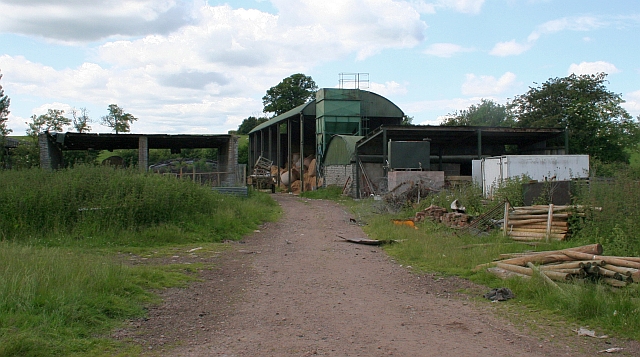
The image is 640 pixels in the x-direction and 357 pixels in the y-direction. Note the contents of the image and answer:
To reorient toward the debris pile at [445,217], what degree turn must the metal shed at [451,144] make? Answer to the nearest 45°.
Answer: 0° — it already faces it

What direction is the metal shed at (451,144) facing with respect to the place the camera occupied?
facing the viewer

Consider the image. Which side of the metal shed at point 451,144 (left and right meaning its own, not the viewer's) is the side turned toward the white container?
front

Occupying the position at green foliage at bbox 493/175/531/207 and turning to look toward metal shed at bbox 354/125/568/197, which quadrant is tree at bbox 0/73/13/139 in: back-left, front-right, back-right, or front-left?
front-left

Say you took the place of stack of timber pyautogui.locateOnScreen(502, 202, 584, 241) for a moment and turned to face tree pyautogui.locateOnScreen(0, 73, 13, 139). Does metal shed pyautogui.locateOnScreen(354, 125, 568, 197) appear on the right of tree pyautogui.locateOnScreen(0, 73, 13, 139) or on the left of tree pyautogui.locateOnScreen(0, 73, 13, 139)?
right

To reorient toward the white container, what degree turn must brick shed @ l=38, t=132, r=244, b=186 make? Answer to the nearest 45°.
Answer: approximately 45° to its left

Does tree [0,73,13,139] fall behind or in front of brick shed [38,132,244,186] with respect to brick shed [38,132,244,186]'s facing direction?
behind

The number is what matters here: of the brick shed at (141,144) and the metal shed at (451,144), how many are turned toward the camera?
2

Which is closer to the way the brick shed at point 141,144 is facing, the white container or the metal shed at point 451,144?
the white container

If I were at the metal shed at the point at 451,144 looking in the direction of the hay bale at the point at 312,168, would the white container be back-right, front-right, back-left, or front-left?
back-left

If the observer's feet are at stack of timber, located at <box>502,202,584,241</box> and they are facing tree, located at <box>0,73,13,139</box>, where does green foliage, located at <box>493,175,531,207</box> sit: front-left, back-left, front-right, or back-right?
front-right

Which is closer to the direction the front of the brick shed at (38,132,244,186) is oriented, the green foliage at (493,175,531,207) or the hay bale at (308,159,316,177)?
the green foliage

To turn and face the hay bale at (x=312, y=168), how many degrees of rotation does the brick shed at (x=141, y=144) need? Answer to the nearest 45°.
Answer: approximately 135° to its left

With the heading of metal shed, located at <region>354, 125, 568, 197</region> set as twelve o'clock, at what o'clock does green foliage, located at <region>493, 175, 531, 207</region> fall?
The green foliage is roughly at 12 o'clock from the metal shed.

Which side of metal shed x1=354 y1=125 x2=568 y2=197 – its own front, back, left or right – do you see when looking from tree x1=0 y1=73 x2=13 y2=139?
right

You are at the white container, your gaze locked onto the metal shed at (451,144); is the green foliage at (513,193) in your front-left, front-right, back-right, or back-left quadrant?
back-left

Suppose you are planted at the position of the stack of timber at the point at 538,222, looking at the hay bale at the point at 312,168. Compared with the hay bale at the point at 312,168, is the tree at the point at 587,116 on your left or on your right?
right

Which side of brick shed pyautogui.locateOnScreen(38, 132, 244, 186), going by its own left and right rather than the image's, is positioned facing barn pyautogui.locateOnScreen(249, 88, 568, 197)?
left

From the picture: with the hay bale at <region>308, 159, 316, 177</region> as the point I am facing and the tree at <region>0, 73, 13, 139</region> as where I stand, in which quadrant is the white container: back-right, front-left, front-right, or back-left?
front-right

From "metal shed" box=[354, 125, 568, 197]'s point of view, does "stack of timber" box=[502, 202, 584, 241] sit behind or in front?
in front
